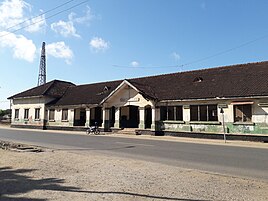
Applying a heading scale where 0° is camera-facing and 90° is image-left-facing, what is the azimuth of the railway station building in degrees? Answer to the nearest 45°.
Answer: approximately 45°
